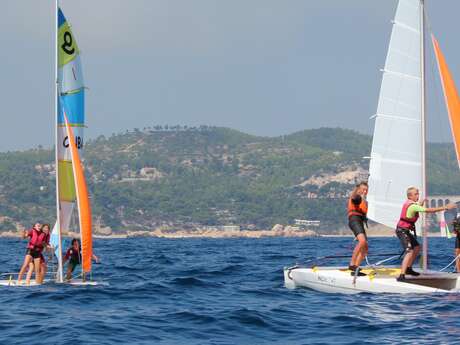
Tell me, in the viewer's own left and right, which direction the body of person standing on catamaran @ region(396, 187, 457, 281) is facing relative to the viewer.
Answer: facing to the right of the viewer

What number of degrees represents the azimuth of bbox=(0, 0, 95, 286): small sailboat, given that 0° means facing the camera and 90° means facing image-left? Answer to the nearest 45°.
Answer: approximately 315°

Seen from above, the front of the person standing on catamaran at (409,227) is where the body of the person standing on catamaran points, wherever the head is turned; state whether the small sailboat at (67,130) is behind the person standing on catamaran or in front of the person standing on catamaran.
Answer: behind
